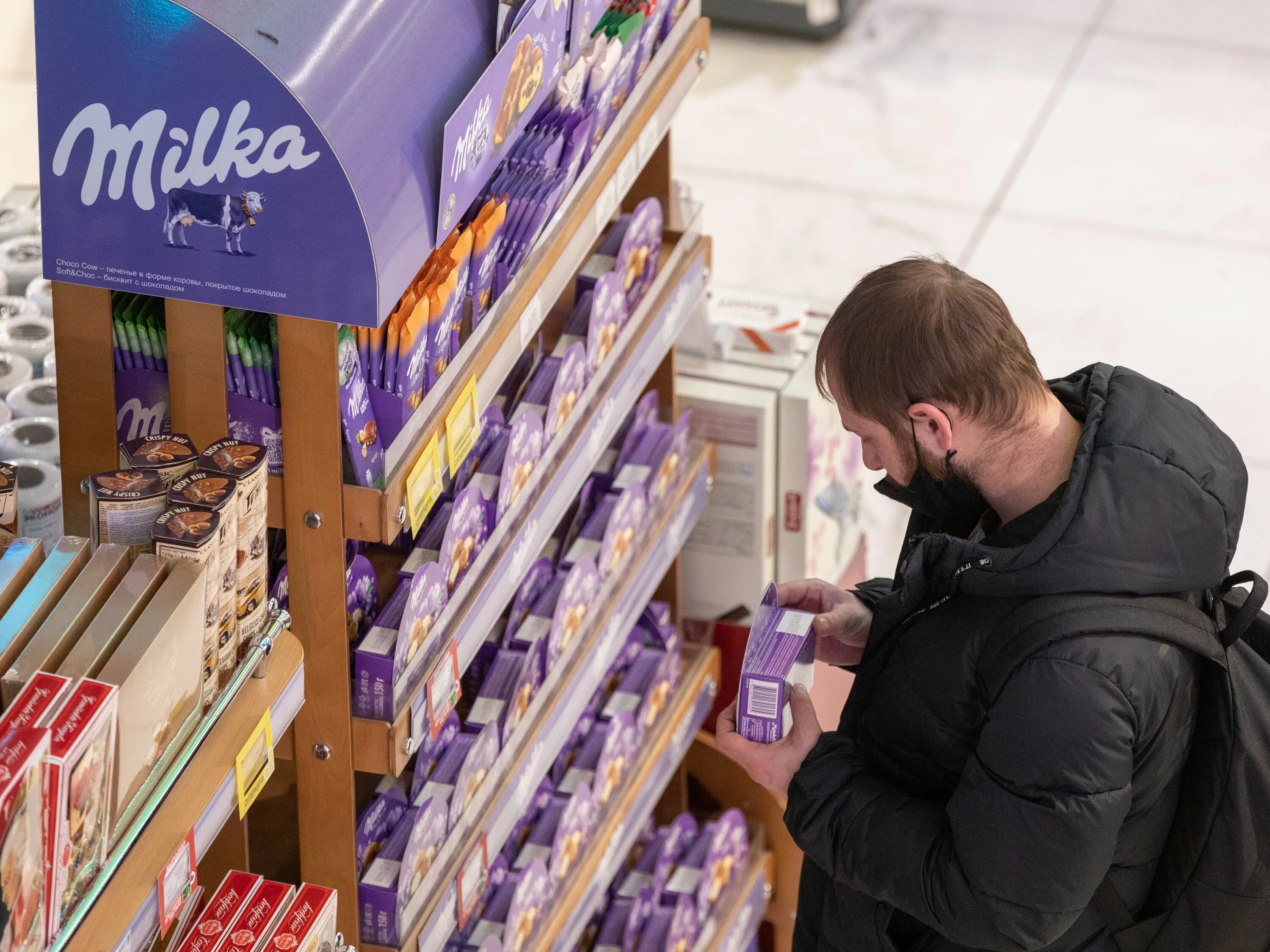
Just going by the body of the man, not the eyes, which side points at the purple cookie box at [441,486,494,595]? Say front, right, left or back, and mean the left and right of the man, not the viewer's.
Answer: front

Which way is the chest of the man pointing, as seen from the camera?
to the viewer's left

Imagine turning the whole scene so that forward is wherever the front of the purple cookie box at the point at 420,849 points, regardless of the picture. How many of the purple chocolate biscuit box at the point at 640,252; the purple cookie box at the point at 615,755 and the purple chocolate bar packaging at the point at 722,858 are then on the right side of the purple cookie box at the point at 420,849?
0

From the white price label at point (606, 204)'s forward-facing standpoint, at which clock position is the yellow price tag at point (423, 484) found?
The yellow price tag is roughly at 2 o'clock from the white price label.

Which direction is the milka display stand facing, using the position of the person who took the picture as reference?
facing the viewer and to the right of the viewer

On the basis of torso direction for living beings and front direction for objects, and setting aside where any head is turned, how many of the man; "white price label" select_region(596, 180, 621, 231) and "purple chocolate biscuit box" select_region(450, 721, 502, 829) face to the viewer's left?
1

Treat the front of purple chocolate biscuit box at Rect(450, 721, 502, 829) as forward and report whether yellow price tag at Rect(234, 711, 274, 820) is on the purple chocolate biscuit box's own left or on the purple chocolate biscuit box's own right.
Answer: on the purple chocolate biscuit box's own right

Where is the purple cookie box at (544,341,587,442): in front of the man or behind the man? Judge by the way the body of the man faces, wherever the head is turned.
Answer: in front

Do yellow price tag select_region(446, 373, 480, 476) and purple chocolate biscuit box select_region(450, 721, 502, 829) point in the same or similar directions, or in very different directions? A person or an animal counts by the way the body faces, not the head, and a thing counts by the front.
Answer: same or similar directions

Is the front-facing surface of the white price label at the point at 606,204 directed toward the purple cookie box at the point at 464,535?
no

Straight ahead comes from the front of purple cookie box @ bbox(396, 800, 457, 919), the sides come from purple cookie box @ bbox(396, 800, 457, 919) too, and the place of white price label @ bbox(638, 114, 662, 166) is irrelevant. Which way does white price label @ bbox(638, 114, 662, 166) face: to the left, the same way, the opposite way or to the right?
the same way

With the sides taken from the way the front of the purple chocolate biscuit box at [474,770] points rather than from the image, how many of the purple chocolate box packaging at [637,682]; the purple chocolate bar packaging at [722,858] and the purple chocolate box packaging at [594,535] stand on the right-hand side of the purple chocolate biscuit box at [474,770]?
0

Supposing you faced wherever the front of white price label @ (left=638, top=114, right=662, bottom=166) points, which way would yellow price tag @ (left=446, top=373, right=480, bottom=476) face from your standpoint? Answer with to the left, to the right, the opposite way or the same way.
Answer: the same way

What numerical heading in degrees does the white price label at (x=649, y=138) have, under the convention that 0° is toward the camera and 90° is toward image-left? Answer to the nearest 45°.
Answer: approximately 315°

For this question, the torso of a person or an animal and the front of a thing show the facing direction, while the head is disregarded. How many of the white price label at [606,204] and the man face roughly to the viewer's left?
1

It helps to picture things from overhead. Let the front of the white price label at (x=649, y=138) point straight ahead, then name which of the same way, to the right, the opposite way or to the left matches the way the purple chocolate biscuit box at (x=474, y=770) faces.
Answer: the same way
